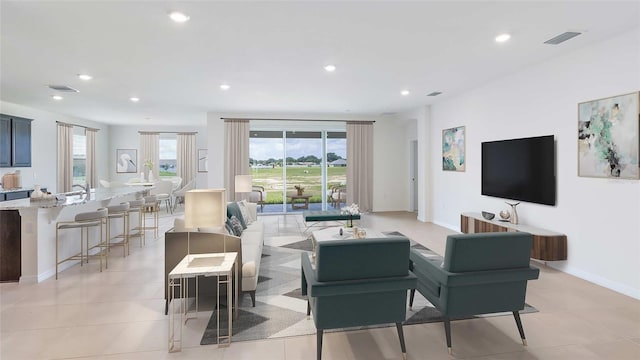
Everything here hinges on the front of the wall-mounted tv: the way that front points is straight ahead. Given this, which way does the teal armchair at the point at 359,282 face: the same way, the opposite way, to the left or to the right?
to the right

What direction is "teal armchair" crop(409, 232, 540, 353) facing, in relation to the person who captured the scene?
facing away from the viewer and to the left of the viewer

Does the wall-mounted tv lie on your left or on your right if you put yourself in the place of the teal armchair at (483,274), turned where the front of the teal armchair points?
on your right

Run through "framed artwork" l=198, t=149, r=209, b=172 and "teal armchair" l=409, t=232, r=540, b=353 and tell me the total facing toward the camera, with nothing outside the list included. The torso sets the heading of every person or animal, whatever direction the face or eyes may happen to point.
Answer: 1

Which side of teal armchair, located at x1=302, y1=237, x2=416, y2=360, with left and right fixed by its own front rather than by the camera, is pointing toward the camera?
back

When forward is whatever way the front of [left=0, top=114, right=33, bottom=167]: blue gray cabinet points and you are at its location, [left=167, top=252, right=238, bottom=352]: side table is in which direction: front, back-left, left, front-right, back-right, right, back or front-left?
front-right

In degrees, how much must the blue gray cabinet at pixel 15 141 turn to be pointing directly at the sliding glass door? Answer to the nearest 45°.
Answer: approximately 45° to its left

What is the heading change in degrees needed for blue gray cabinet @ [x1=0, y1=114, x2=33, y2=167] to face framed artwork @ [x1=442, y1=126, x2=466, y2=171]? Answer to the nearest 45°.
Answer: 0° — it already faces it

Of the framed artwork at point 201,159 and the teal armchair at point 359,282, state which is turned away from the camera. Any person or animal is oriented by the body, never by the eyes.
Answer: the teal armchair

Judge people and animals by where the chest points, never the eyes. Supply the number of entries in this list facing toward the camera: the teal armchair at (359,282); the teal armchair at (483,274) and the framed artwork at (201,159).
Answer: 1

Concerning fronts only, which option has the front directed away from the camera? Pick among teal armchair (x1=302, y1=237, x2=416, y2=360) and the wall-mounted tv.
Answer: the teal armchair

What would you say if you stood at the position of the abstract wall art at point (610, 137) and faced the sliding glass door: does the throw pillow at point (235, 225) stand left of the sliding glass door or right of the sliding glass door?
left
